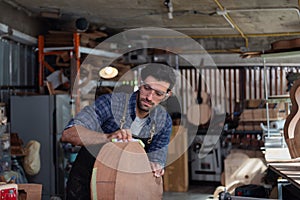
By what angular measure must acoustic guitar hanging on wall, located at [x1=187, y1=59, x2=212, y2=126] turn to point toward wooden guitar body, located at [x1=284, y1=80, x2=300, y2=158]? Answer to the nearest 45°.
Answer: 0° — it already faces it

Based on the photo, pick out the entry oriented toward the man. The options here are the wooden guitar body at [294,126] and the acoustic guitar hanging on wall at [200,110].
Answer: the acoustic guitar hanging on wall

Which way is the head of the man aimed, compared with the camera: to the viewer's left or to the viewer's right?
to the viewer's left

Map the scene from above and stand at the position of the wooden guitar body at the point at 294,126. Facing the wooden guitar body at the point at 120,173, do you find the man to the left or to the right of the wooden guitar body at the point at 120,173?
right

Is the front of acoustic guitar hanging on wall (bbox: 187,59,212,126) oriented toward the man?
yes
